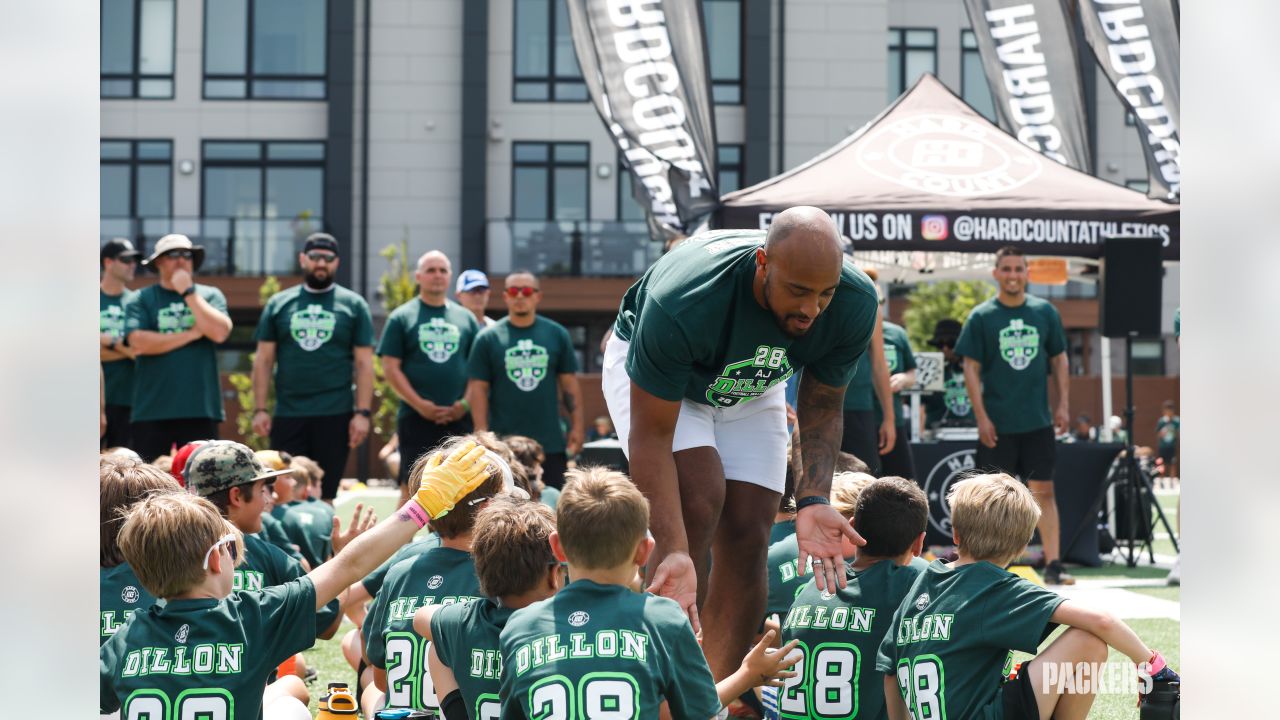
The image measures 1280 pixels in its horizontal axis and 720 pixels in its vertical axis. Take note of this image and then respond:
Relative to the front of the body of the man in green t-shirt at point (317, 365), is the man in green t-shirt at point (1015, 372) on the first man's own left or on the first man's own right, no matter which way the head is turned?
on the first man's own left

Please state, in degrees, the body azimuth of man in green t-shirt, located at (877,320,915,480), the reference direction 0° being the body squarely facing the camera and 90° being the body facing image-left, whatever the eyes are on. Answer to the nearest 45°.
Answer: approximately 45°

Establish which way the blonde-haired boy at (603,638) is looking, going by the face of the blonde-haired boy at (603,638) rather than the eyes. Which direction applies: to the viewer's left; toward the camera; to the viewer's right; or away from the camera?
away from the camera

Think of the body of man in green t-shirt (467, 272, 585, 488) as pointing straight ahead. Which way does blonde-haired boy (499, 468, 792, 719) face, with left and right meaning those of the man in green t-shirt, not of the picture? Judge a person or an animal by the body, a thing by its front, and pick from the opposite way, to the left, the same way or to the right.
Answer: the opposite way

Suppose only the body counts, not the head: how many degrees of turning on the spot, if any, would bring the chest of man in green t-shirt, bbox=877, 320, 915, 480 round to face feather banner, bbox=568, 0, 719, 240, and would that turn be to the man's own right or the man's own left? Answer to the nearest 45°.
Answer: approximately 90° to the man's own right

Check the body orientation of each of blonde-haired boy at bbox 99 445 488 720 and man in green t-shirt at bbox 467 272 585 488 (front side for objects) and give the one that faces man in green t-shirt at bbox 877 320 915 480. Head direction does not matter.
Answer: the blonde-haired boy

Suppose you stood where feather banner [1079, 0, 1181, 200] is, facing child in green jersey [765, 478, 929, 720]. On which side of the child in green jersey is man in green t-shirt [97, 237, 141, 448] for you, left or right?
right

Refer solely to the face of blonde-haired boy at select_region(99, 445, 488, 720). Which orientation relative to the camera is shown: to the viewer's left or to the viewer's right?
to the viewer's right

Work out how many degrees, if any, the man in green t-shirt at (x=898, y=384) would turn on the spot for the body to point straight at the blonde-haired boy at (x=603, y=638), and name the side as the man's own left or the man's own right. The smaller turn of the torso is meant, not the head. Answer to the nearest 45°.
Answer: approximately 45° to the man's own left

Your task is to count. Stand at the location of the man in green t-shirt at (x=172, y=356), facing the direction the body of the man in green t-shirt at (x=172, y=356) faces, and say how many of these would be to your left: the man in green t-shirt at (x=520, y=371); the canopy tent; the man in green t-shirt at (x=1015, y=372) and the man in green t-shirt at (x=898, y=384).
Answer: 4

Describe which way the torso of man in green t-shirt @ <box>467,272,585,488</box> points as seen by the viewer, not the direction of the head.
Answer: toward the camera

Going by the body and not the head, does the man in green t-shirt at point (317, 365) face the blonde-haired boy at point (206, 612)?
yes

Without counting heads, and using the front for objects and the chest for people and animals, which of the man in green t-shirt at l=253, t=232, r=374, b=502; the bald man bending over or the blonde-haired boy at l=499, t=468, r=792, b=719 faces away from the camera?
the blonde-haired boy

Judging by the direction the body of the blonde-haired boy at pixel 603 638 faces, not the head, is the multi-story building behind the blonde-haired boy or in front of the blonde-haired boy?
in front

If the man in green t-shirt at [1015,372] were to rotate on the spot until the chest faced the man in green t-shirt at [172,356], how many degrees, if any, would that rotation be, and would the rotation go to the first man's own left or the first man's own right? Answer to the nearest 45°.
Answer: approximately 45° to the first man's own right

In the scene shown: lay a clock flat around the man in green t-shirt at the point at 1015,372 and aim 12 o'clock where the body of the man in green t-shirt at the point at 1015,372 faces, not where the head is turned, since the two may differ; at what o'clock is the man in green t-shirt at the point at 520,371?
the man in green t-shirt at the point at 520,371 is roughly at 2 o'clock from the man in green t-shirt at the point at 1015,372.

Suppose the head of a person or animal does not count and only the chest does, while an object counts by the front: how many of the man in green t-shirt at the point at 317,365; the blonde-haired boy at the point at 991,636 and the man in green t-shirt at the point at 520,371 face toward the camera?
2

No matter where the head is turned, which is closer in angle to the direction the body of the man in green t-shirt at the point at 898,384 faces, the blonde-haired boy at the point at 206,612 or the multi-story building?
the blonde-haired boy

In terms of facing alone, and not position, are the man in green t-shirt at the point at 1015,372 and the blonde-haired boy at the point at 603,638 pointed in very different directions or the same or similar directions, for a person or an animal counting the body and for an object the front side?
very different directions

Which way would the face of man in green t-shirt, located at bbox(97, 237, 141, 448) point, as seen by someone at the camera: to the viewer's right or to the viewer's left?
to the viewer's right
